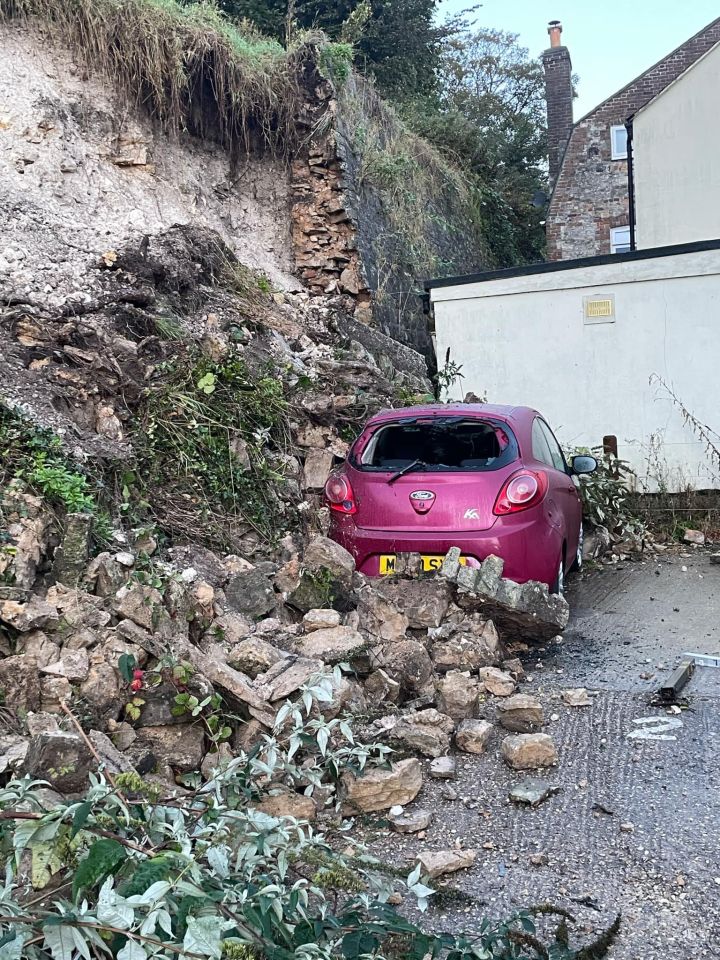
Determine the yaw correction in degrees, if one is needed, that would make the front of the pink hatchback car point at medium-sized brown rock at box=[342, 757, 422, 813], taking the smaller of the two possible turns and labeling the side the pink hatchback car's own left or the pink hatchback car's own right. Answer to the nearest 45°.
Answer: approximately 180°

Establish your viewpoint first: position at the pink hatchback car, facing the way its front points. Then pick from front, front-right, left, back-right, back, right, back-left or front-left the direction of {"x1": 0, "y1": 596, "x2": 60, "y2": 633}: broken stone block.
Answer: back-left

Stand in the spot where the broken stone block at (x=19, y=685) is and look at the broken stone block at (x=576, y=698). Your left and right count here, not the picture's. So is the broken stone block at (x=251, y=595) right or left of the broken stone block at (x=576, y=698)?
left

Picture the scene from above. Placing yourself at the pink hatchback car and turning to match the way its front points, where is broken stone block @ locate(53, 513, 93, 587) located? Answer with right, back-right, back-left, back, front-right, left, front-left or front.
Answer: back-left

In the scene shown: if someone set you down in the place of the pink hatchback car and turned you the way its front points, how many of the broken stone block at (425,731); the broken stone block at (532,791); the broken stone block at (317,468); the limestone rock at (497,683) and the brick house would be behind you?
3

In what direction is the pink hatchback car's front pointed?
away from the camera

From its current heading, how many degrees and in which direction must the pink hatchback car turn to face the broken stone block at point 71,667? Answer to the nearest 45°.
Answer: approximately 135° to its left

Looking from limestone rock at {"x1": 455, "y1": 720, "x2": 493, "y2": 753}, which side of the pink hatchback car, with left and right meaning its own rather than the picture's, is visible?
back

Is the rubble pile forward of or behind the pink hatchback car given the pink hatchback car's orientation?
behind

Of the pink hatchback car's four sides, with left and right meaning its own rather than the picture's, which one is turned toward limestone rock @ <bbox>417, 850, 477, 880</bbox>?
back

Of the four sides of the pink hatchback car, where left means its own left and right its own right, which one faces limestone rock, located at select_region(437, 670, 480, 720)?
back

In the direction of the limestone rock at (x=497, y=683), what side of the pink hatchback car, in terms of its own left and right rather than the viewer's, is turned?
back

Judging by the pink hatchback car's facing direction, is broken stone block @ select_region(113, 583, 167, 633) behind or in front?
behind
